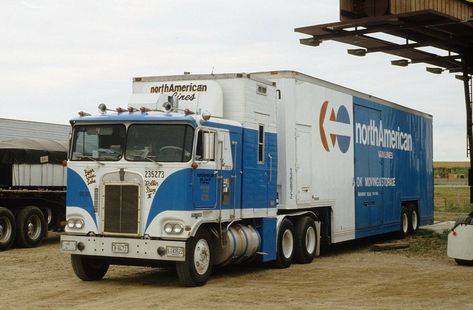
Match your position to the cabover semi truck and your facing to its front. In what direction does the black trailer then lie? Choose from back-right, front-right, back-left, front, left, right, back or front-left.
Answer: right

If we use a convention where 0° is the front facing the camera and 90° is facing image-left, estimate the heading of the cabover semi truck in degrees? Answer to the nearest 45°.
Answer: approximately 45°
